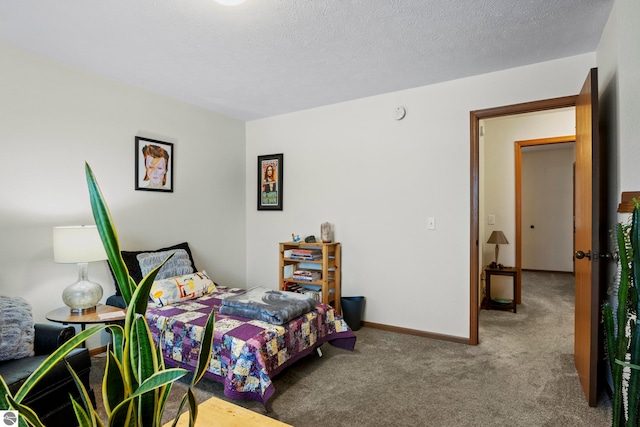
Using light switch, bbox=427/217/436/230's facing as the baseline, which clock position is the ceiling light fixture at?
The ceiling light fixture is roughly at 1 o'clock from the light switch.

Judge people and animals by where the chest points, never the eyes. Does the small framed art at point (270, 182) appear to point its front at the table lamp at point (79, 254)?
yes

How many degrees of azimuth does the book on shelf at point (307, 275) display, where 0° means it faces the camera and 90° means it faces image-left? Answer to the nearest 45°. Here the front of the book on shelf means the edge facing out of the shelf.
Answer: approximately 45°

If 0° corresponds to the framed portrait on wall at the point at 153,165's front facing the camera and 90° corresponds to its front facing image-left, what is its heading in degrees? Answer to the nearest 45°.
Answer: approximately 315°

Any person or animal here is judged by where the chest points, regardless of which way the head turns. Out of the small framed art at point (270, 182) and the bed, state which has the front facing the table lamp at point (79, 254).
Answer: the small framed art

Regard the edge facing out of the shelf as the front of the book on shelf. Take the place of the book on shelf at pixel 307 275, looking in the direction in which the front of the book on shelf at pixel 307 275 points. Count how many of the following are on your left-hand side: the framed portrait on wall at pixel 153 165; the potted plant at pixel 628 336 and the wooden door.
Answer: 2

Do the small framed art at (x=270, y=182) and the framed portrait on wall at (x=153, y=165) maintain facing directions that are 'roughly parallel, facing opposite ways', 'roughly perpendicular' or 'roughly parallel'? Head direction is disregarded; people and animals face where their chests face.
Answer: roughly perpendicular
